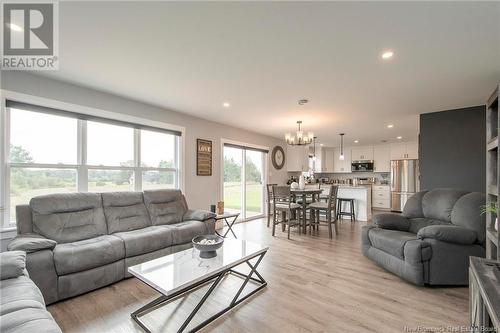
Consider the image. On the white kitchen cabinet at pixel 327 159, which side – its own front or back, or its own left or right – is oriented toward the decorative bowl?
front

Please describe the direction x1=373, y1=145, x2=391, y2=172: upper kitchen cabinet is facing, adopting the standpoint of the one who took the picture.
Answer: facing the viewer

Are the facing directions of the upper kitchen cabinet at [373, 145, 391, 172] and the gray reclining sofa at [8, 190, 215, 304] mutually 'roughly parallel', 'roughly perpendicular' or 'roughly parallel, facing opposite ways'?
roughly perpendicular

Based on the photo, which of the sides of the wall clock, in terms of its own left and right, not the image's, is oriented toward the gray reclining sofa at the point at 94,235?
right

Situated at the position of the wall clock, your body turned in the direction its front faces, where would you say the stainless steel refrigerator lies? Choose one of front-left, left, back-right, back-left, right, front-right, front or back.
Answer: front-left

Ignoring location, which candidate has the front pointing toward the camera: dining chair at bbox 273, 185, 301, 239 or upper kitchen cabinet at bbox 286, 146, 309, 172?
the upper kitchen cabinet

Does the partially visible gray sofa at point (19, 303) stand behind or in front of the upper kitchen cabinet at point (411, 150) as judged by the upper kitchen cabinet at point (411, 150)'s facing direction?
in front

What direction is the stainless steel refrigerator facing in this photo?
toward the camera

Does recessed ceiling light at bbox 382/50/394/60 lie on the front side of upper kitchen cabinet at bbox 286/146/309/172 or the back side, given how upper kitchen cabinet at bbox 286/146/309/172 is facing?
on the front side

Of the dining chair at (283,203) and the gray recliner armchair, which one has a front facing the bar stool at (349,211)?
the dining chair

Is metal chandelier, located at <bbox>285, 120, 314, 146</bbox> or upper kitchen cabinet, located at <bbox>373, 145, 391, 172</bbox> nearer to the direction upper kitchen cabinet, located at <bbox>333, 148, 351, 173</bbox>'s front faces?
the metal chandelier

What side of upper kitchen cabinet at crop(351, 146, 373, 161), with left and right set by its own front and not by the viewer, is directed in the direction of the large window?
front

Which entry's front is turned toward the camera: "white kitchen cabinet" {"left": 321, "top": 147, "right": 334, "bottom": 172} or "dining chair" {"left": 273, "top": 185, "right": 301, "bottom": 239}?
the white kitchen cabinet

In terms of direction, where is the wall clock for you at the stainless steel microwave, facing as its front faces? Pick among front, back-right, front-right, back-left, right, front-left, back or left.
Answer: front-right

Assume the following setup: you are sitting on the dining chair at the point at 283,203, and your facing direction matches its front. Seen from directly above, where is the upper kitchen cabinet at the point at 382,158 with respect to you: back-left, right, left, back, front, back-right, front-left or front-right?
front

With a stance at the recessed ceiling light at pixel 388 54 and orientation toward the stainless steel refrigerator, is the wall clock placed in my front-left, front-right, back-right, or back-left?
front-left

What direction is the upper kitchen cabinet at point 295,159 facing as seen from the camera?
toward the camera

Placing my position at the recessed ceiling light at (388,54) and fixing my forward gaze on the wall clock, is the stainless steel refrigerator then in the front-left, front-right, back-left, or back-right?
front-right

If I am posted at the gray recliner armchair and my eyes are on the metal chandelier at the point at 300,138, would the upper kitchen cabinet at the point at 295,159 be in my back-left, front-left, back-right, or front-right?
front-right
